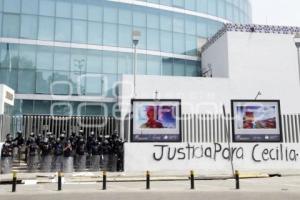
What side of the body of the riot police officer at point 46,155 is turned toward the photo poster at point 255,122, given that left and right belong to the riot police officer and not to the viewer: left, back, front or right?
left

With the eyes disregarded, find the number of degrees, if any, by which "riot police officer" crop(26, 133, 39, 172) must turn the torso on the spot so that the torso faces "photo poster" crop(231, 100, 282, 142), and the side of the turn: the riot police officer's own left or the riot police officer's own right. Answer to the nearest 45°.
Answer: approximately 90° to the riot police officer's own left

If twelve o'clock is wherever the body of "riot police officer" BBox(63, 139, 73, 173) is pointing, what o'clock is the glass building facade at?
The glass building facade is roughly at 6 o'clock from the riot police officer.

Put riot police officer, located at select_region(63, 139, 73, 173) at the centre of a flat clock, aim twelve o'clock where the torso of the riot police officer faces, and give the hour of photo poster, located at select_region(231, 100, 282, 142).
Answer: The photo poster is roughly at 9 o'clock from the riot police officer.

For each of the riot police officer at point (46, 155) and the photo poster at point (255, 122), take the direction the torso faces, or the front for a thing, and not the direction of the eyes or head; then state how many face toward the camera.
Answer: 2

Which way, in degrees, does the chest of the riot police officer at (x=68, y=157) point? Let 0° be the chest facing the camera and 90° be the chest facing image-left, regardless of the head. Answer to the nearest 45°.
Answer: approximately 0°

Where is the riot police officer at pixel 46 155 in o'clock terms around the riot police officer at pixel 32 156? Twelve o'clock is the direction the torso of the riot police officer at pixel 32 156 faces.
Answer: the riot police officer at pixel 46 155 is roughly at 10 o'clock from the riot police officer at pixel 32 156.

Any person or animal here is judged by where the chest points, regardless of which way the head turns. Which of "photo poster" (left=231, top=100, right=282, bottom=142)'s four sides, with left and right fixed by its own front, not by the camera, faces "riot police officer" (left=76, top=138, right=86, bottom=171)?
right

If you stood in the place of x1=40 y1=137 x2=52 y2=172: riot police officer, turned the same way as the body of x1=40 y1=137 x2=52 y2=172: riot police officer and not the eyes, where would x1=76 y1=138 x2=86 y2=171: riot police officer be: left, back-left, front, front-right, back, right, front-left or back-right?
left

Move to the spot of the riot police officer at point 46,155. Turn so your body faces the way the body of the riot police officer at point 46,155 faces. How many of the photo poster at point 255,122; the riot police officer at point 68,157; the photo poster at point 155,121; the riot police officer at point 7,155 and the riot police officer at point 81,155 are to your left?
4

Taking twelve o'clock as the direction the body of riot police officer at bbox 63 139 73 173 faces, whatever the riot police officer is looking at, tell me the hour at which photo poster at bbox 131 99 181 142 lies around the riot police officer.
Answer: The photo poster is roughly at 9 o'clock from the riot police officer.

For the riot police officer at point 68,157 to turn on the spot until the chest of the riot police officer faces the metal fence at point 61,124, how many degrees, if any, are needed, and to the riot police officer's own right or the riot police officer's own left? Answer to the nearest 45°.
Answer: approximately 180°

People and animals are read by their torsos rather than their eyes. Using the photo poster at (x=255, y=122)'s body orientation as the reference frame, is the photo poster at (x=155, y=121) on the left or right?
on its right
